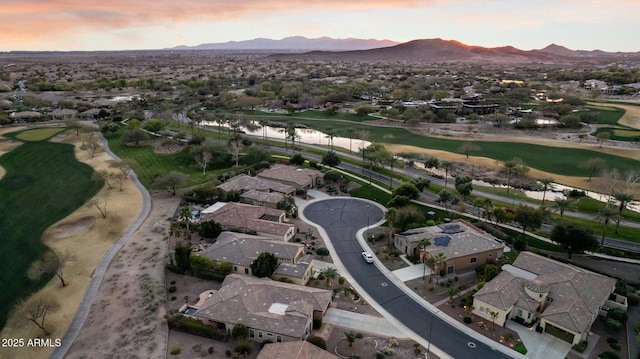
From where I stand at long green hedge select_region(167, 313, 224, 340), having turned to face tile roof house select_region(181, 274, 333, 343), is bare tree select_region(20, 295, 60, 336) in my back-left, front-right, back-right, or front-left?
back-left

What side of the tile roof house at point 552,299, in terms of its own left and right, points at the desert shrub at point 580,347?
left

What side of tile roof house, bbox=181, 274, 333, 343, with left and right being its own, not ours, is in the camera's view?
right

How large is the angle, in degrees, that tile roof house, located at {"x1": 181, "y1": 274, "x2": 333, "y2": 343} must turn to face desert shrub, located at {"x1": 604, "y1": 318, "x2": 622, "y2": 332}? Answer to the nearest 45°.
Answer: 0° — it already faces it

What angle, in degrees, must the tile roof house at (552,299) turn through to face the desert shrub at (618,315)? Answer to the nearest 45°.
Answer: approximately 135° to its left

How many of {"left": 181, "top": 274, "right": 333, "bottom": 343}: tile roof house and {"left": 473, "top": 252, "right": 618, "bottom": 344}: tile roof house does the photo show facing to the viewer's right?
1

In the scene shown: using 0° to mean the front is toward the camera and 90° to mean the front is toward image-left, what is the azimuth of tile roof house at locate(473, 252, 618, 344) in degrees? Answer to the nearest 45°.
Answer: approximately 45°

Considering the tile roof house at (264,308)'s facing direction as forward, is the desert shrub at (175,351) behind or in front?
behind

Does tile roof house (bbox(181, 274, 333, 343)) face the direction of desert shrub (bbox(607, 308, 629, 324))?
yes

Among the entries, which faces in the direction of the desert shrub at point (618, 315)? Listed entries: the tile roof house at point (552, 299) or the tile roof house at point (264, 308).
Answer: the tile roof house at point (264, 308)

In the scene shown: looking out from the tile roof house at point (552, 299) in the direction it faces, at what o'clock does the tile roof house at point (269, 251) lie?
the tile roof house at point (269, 251) is roughly at 1 o'clock from the tile roof house at point (552, 299).

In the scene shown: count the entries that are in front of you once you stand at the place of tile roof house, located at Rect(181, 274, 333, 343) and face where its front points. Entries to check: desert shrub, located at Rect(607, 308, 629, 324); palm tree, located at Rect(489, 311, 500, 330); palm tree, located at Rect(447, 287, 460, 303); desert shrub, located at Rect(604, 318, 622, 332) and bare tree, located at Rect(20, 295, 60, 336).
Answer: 4
